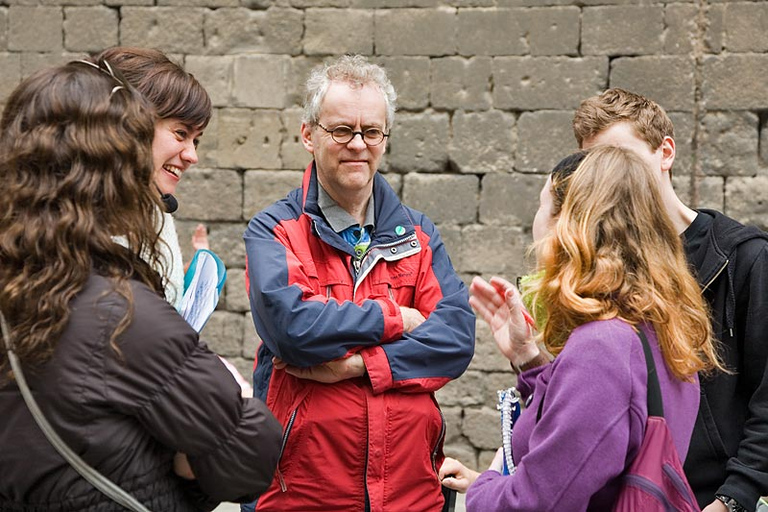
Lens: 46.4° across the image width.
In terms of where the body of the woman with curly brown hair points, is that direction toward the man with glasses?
yes

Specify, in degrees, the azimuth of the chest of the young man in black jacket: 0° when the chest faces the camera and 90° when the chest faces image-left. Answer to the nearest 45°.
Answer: approximately 45°

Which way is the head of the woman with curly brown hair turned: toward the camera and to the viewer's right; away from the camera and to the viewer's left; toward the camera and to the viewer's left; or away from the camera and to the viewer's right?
away from the camera and to the viewer's right

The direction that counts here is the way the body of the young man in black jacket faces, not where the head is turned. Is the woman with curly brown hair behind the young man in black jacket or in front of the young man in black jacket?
in front

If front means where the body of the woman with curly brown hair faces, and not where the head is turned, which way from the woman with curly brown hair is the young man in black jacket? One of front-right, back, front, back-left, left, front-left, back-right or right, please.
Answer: front-right

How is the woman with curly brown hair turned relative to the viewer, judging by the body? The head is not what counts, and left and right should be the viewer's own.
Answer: facing away from the viewer and to the right of the viewer

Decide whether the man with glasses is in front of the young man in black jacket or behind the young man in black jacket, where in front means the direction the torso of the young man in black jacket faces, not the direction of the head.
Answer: in front
